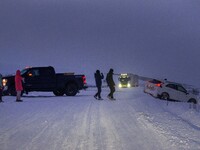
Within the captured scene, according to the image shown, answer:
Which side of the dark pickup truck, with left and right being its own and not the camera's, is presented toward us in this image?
left

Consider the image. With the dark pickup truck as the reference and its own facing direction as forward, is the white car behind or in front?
behind
